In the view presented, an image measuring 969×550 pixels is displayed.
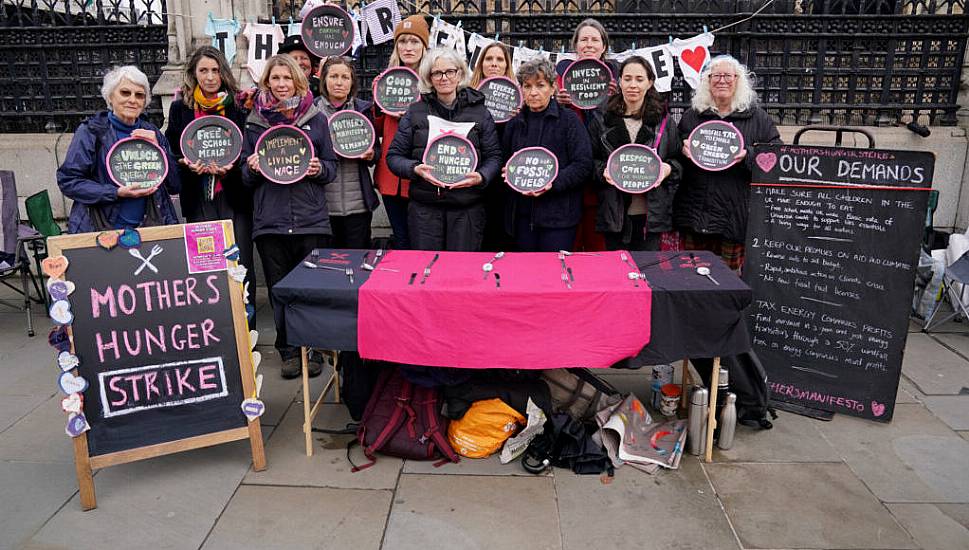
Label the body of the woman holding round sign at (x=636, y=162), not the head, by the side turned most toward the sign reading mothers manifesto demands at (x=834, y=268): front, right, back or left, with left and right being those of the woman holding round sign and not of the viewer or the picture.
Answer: left

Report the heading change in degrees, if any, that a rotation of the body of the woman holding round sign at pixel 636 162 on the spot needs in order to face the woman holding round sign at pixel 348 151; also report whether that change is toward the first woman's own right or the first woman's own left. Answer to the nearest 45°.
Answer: approximately 90° to the first woman's own right

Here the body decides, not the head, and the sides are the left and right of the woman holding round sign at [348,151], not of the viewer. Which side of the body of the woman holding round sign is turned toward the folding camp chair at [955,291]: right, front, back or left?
left

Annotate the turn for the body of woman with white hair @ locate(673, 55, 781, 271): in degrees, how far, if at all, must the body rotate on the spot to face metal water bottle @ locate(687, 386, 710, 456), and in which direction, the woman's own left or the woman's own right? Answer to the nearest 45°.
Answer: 0° — they already face it

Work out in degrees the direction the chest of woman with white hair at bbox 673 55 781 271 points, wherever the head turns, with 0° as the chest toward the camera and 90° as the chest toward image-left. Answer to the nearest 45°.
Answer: approximately 0°
